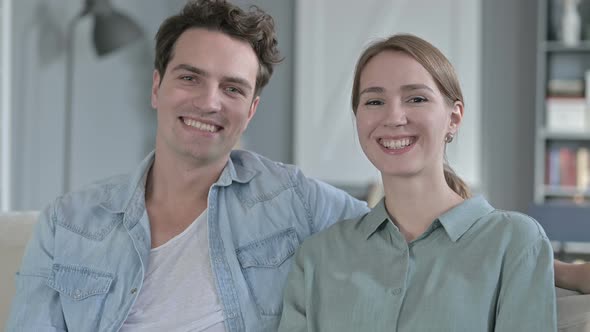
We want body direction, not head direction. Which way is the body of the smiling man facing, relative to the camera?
toward the camera

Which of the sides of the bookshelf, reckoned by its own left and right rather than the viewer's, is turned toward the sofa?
front

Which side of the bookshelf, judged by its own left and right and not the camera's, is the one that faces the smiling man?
front

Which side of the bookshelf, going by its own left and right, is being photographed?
front

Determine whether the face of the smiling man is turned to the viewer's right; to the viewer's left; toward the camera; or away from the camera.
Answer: toward the camera

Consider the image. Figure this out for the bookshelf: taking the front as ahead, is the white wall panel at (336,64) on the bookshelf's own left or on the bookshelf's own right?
on the bookshelf's own right

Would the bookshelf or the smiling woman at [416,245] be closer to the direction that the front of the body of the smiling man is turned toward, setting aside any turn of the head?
the smiling woman
